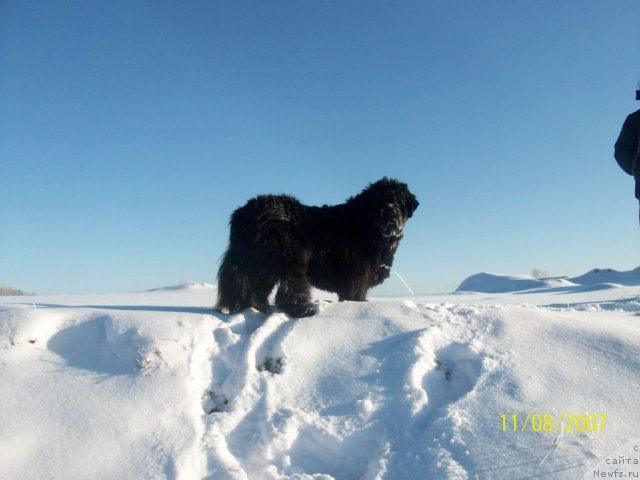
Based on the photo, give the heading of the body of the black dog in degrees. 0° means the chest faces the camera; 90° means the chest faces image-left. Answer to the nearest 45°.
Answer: approximately 270°
